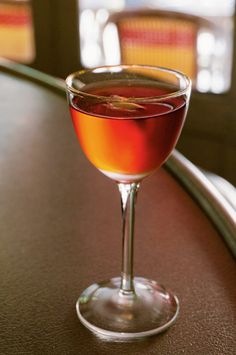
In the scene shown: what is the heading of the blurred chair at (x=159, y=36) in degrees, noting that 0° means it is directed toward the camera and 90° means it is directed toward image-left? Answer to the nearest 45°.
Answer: approximately 0°

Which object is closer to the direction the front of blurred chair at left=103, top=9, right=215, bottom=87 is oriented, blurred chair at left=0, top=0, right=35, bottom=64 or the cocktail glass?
the cocktail glass

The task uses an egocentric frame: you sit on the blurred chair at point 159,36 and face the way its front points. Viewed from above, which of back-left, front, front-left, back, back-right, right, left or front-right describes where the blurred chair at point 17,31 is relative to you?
back-right

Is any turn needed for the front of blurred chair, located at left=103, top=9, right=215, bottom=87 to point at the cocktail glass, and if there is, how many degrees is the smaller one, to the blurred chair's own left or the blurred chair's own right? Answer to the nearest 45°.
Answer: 0° — it already faces it
